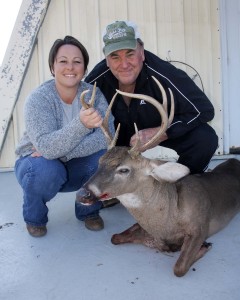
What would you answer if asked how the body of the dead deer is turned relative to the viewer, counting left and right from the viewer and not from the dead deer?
facing the viewer and to the left of the viewer
